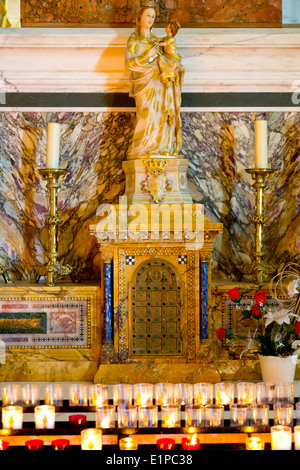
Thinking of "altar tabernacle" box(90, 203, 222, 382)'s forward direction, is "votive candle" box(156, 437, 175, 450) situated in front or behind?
in front

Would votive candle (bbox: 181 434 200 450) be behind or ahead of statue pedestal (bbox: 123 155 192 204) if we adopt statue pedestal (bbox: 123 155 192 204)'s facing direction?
ahead

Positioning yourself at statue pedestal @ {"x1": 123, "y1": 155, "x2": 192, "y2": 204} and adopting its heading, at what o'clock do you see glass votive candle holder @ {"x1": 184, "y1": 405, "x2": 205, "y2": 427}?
The glass votive candle holder is roughly at 12 o'clock from the statue pedestal.

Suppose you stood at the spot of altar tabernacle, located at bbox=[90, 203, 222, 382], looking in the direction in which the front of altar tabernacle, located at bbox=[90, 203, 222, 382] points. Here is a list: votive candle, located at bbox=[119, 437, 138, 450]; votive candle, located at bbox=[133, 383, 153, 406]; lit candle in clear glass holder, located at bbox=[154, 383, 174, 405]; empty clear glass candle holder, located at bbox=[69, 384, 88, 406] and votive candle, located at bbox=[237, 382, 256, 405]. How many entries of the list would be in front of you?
5

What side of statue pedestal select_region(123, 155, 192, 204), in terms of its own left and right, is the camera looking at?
front

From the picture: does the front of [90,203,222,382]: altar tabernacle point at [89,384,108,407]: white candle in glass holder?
yes

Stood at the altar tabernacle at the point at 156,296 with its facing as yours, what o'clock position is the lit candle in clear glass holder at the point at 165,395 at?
The lit candle in clear glass holder is roughly at 12 o'clock from the altar tabernacle.

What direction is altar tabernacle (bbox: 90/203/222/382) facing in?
toward the camera

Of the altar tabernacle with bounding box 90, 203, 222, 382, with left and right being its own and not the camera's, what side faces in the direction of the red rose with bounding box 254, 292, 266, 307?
left

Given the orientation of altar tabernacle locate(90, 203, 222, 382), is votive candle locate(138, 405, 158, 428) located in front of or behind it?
in front

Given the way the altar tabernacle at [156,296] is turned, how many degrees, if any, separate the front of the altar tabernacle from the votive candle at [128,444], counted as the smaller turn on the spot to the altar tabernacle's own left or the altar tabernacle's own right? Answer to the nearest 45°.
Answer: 0° — it already faces it

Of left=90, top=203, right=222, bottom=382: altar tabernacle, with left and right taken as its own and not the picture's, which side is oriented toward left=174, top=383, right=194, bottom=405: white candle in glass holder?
front

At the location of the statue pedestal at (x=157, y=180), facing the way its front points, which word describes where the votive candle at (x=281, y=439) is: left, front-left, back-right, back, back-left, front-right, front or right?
front

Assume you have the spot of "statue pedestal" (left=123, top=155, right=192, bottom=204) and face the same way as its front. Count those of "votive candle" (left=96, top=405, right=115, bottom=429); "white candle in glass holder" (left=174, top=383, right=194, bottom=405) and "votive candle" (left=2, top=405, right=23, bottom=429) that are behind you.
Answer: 0

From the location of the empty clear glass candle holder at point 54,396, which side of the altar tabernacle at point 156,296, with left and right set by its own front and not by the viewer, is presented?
front
